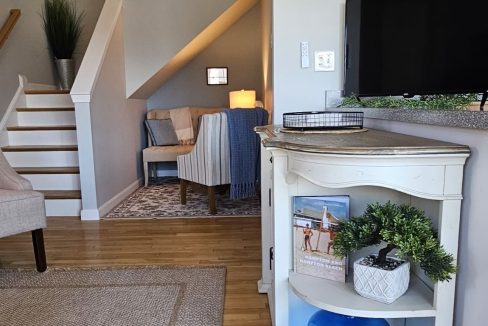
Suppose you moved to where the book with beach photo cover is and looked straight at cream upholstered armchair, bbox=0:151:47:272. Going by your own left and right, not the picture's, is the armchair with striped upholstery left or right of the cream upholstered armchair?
right

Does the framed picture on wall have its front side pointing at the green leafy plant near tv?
yes

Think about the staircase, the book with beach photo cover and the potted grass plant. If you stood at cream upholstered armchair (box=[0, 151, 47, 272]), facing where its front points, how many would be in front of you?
1

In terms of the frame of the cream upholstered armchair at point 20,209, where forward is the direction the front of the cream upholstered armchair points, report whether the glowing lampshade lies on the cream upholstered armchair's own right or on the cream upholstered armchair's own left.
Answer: on the cream upholstered armchair's own left

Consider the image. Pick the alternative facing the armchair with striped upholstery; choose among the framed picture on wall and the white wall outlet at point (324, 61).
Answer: the framed picture on wall

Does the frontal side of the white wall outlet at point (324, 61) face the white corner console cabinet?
yes

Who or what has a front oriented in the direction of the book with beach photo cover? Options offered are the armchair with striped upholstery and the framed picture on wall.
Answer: the framed picture on wall

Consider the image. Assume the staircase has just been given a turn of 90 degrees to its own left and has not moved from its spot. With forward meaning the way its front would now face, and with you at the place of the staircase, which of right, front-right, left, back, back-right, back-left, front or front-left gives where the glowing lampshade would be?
front
